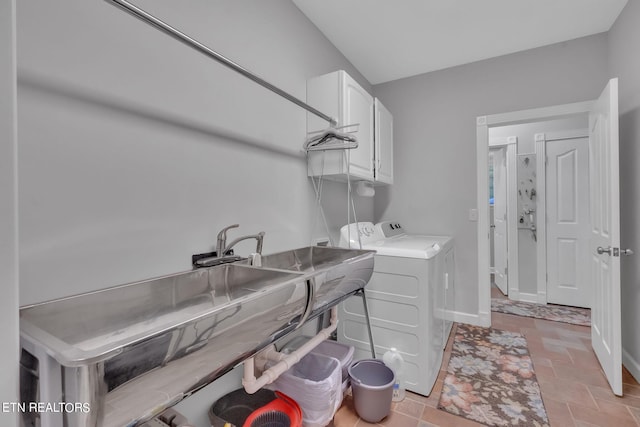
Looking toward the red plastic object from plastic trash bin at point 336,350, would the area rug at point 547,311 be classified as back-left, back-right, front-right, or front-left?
back-left

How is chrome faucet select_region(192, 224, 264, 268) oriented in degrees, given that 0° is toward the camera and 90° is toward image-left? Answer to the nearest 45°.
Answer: approximately 315°

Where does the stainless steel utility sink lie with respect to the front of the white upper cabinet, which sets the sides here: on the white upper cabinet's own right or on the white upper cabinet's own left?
on the white upper cabinet's own right

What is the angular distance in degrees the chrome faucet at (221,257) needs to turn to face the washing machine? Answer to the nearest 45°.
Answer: approximately 45° to its left

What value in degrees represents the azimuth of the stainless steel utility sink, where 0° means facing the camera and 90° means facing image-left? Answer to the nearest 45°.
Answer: approximately 315°

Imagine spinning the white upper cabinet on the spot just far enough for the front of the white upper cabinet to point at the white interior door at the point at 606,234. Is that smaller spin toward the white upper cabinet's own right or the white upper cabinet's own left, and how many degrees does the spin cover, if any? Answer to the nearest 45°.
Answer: approximately 45° to the white upper cabinet's own left

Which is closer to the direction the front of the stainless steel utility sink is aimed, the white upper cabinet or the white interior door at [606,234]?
the white interior door
